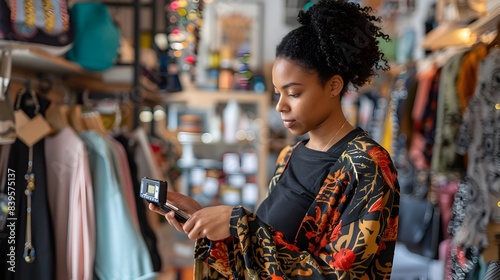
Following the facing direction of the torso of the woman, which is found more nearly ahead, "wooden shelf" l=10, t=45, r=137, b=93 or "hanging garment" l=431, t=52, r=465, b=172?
the wooden shelf

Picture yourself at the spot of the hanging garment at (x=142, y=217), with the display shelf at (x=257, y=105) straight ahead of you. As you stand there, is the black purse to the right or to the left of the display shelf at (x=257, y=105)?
right

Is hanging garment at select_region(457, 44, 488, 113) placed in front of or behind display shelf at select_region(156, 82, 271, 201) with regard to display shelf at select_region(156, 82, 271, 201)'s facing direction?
in front

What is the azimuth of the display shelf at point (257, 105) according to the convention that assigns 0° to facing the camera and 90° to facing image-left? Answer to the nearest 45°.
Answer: approximately 0°

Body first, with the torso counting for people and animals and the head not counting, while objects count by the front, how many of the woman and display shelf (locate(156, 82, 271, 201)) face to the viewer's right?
0

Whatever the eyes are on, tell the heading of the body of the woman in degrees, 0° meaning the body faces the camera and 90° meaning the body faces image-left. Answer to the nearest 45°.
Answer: approximately 45°

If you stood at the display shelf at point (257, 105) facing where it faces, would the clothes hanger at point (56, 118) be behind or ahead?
ahead
